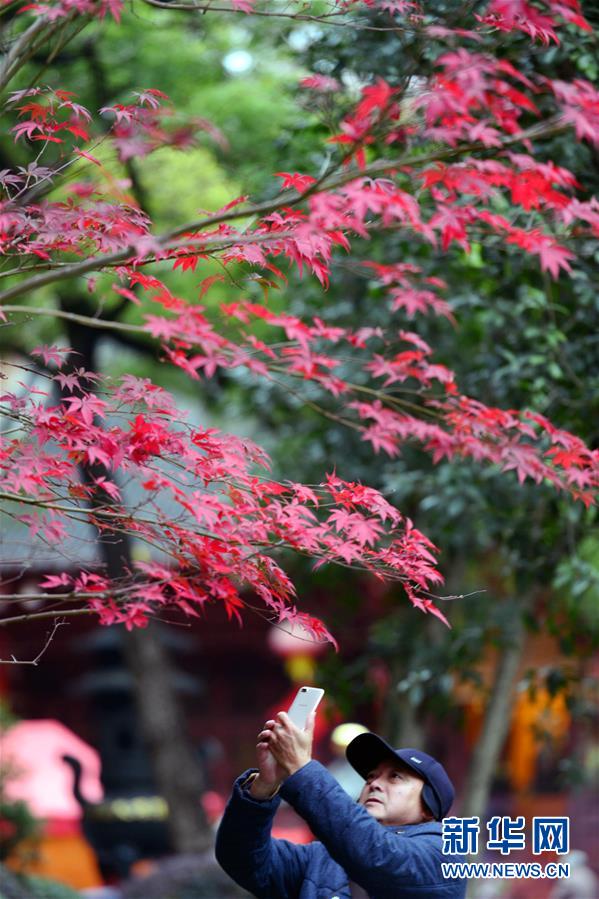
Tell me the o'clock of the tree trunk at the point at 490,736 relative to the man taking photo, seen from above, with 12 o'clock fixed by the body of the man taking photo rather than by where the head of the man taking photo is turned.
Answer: The tree trunk is roughly at 5 o'clock from the man taking photo.

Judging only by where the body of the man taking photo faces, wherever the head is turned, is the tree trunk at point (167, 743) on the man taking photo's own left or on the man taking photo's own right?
on the man taking photo's own right

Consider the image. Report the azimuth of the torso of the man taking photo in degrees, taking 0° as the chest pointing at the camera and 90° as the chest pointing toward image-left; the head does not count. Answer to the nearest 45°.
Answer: approximately 45°
